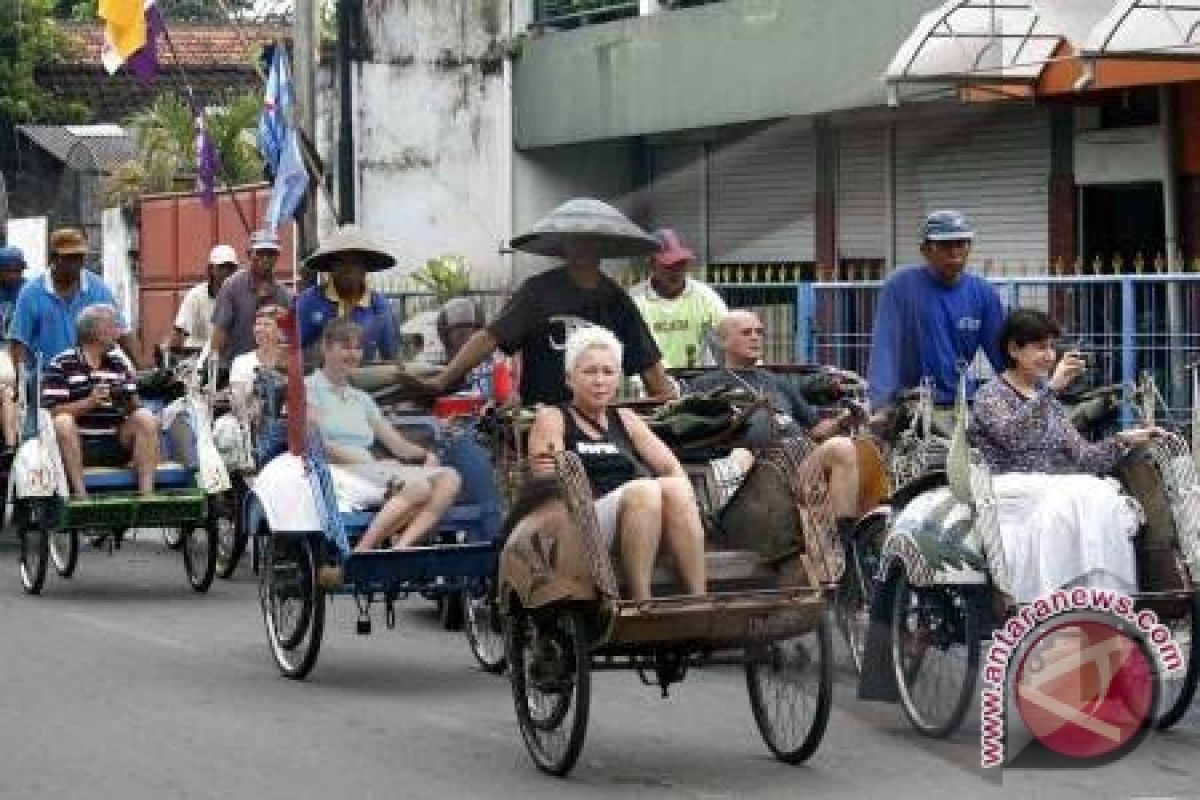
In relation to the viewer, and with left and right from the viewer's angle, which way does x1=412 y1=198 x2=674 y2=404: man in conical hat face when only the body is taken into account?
facing the viewer

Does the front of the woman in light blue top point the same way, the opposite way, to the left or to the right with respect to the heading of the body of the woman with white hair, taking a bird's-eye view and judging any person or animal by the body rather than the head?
the same way

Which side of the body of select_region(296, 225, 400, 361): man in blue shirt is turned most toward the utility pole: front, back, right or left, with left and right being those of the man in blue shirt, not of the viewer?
back

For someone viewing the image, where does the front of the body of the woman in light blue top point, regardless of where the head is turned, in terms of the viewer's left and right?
facing the viewer and to the right of the viewer

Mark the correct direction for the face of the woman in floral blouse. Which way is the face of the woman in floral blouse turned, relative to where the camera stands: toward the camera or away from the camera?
toward the camera

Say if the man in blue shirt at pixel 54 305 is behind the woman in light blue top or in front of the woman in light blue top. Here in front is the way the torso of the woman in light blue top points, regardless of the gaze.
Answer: behind

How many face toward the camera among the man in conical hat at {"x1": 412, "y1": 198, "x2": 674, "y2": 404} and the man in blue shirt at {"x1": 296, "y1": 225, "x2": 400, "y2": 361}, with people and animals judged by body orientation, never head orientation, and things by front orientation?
2

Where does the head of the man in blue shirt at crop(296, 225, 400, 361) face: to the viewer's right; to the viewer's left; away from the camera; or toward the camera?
toward the camera

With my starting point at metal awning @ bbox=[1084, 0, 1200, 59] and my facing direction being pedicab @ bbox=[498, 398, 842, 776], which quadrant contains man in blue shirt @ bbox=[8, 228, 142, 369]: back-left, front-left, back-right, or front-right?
front-right

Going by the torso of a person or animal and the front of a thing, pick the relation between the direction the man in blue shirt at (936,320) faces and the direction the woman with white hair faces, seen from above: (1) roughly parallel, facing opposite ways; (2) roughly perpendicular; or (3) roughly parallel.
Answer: roughly parallel

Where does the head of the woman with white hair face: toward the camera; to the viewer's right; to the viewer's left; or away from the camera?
toward the camera
